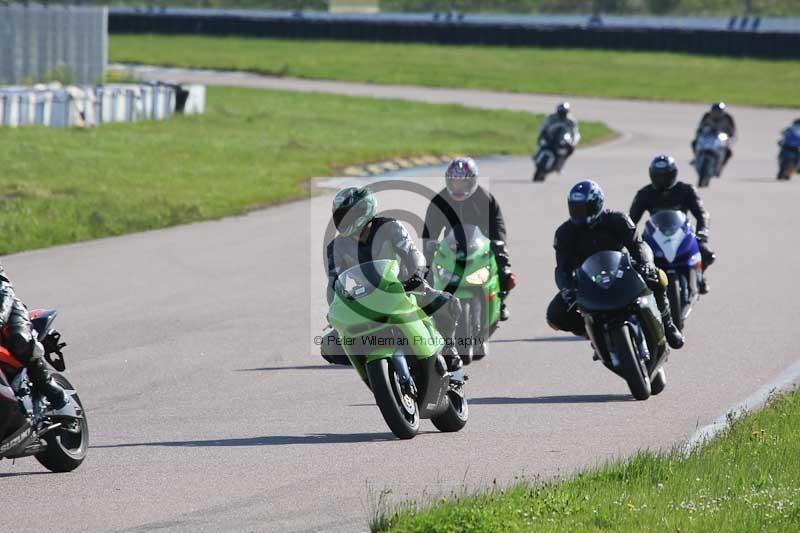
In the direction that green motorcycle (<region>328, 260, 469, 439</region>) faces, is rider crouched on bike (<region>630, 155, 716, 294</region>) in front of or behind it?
behind

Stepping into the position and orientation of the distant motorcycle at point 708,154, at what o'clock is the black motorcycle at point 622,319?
The black motorcycle is roughly at 12 o'clock from the distant motorcycle.

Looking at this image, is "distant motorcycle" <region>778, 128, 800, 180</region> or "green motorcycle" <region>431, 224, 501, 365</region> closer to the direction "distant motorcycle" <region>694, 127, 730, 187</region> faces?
the green motorcycle

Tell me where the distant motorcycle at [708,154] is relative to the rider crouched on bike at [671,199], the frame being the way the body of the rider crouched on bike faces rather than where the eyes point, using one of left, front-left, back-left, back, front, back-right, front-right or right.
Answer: back

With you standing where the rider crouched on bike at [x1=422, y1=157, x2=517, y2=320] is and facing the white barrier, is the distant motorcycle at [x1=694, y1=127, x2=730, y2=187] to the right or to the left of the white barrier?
right

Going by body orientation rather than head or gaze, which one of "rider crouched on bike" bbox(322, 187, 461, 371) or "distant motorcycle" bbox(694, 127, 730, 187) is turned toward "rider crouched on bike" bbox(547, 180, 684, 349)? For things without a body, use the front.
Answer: the distant motorcycle

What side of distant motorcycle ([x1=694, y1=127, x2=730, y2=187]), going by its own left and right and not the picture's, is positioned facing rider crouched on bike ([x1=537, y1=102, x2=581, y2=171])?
right

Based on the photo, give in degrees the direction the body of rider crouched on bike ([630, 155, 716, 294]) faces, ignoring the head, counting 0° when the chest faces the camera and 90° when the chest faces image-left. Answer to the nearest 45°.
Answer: approximately 0°
